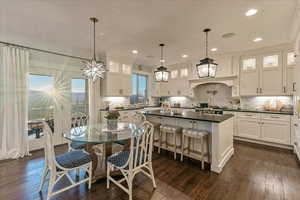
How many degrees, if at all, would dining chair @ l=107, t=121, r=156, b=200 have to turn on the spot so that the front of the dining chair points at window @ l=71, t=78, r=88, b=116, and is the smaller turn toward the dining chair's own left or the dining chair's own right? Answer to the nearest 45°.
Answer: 0° — it already faces it

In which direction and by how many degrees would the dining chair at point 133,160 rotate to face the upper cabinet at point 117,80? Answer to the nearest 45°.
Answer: approximately 45° to its right

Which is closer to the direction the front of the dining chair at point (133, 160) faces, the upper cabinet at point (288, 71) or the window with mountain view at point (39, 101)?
the window with mountain view

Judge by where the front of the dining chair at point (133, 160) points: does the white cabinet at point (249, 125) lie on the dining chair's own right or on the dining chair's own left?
on the dining chair's own right

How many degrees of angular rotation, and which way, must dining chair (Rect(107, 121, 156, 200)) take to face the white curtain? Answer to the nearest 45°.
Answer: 0° — it already faces it

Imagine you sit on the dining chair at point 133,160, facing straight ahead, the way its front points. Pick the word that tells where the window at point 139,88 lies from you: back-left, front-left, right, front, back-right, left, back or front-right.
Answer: front-right

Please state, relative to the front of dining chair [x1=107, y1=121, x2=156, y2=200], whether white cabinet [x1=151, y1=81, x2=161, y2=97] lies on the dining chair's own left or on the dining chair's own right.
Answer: on the dining chair's own right

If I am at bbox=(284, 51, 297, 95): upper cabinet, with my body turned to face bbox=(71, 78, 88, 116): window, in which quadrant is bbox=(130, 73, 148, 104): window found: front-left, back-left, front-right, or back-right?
front-right

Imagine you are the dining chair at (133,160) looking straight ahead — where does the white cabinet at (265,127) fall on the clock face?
The white cabinet is roughly at 4 o'clock from the dining chair.

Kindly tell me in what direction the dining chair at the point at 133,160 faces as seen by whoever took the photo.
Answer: facing away from the viewer and to the left of the viewer

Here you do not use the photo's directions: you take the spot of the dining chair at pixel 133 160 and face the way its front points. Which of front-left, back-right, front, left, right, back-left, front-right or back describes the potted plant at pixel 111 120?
front

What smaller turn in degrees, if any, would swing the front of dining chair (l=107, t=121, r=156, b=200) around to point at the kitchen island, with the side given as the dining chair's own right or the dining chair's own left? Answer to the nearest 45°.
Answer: approximately 135° to the dining chair's own right

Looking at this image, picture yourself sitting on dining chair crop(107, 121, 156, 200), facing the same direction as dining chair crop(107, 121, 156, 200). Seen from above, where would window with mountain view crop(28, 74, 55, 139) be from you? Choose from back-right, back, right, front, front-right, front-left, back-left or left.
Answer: front
